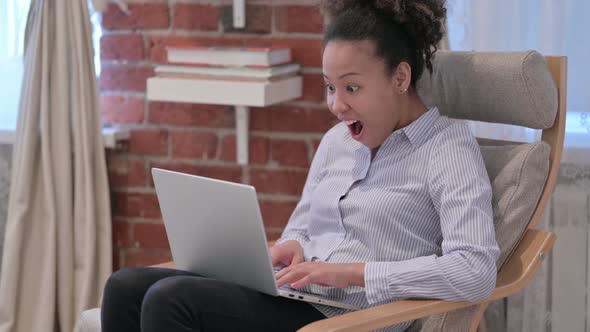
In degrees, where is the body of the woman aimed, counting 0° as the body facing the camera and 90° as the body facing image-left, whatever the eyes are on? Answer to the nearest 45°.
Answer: approximately 45°

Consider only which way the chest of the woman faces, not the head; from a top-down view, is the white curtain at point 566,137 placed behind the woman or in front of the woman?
behind

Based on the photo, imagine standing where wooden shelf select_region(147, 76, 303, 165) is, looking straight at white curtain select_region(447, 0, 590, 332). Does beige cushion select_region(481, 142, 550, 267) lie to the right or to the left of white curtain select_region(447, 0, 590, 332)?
right

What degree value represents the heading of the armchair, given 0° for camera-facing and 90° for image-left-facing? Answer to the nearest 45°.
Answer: approximately 45°
